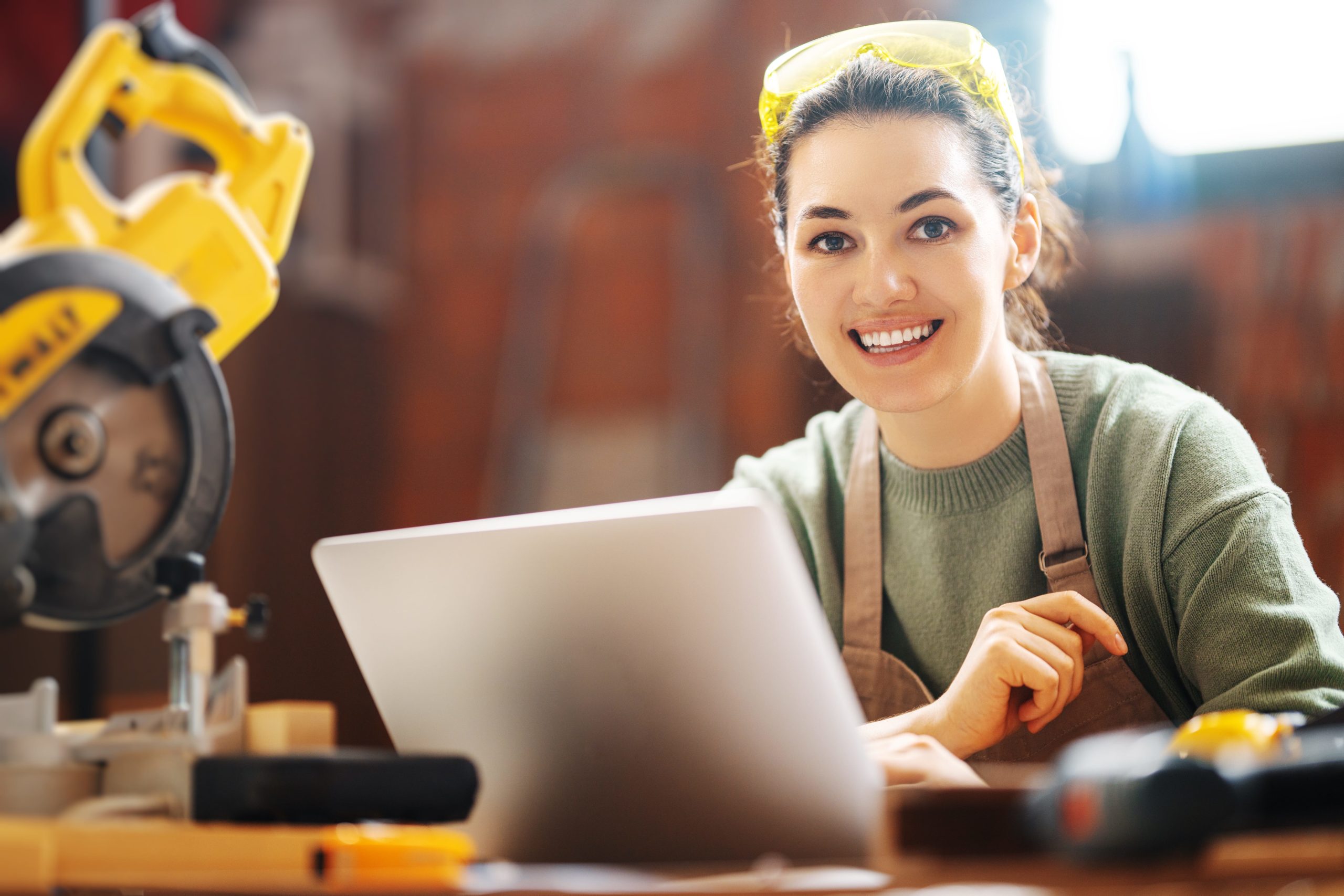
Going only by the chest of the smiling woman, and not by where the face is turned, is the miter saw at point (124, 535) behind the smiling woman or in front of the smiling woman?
in front

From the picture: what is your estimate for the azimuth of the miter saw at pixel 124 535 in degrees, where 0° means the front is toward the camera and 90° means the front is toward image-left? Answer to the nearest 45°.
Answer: approximately 270°

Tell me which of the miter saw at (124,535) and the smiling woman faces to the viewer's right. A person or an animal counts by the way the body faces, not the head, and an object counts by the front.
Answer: the miter saw

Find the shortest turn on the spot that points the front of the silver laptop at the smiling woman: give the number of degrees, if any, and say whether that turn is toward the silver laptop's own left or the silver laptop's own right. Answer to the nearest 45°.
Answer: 0° — it already faces them

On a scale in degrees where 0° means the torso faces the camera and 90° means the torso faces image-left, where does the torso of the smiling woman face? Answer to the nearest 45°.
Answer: approximately 45°

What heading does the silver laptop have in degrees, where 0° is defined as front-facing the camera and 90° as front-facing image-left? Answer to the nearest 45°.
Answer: approximately 225°

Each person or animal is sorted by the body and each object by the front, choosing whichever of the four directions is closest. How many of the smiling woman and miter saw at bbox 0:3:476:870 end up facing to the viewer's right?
1

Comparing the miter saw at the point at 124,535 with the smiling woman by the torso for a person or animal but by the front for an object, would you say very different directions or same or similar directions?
very different directions

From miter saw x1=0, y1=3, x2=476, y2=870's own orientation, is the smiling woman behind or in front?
in front
